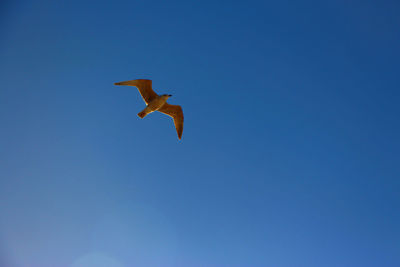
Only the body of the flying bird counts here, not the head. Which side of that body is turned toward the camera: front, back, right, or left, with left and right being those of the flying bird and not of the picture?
right
